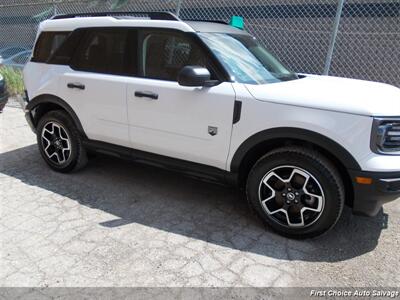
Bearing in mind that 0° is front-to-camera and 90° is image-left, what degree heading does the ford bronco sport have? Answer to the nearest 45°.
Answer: approximately 315°

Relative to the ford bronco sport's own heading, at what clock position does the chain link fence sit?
The chain link fence is roughly at 8 o'clock from the ford bronco sport.

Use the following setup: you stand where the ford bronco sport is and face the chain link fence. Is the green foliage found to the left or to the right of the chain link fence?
left

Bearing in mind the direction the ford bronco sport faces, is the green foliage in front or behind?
behind
